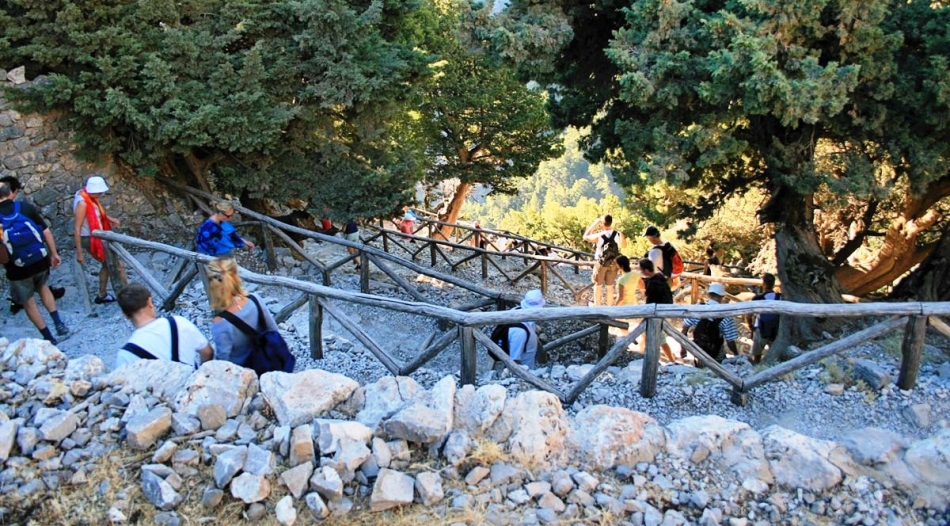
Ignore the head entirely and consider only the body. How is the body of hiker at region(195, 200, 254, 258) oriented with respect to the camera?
to the viewer's right

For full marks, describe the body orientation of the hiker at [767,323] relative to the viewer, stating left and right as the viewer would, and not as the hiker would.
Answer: facing away from the viewer and to the left of the viewer

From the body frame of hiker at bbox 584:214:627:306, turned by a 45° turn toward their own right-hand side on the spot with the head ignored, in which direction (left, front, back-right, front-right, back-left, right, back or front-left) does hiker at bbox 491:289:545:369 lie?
back-right

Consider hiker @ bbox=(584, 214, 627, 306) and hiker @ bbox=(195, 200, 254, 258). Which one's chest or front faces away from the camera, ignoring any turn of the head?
hiker @ bbox=(584, 214, 627, 306)

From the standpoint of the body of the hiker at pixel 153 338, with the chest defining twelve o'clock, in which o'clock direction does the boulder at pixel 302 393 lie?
The boulder is roughly at 3 o'clock from the hiker.

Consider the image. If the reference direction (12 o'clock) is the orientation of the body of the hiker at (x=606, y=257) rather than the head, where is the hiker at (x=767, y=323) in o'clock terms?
the hiker at (x=767, y=323) is roughly at 4 o'clock from the hiker at (x=606, y=257).

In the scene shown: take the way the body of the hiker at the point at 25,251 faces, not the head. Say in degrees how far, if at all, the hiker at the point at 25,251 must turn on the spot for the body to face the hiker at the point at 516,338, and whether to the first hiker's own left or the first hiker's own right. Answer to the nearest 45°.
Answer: approximately 90° to the first hiker's own right

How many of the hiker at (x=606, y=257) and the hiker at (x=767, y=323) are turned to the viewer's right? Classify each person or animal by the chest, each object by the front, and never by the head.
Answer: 0

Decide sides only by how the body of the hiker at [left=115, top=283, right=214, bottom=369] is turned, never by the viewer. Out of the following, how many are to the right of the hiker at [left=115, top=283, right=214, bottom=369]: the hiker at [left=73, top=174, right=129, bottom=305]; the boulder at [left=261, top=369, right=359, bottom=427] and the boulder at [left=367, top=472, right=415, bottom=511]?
2

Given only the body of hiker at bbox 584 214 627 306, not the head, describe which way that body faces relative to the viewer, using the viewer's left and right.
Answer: facing away from the viewer

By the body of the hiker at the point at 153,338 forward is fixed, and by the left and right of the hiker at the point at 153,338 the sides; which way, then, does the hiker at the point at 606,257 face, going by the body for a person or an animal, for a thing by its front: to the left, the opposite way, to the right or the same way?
the same way

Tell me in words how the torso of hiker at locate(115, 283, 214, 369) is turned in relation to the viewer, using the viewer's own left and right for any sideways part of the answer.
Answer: facing away from the viewer and to the right of the viewer

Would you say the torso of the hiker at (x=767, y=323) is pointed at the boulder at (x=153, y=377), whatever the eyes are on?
no

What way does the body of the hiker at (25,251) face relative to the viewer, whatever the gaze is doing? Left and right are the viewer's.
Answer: facing away from the viewer and to the right of the viewer

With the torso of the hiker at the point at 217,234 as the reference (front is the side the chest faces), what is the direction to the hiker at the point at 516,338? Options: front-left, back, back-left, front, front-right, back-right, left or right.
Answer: front-right

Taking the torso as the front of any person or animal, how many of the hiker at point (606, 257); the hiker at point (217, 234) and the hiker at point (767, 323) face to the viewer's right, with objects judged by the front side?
1
